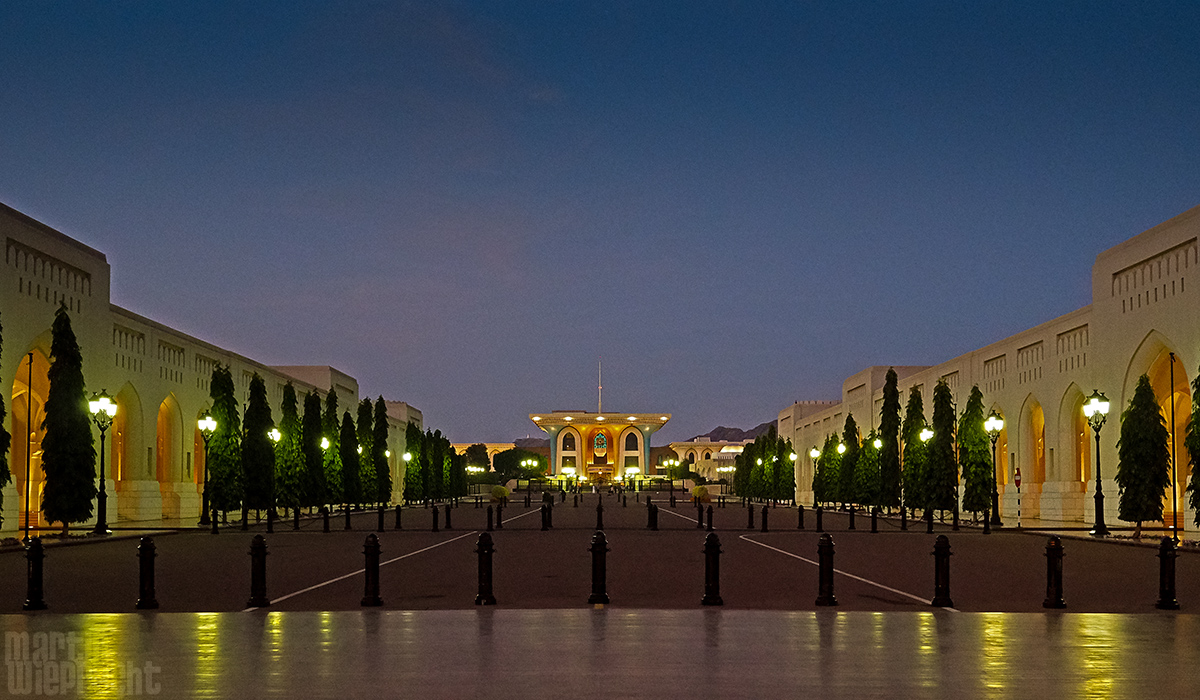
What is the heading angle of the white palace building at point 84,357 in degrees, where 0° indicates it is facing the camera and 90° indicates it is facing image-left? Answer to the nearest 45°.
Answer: approximately 315°

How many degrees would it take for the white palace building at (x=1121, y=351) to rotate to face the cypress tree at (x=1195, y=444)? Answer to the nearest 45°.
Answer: approximately 45° to its left

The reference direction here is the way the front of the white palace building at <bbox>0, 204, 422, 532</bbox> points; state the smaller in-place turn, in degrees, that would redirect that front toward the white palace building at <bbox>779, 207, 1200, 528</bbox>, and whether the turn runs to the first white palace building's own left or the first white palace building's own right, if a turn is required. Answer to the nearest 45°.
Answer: approximately 45° to the first white palace building's own left

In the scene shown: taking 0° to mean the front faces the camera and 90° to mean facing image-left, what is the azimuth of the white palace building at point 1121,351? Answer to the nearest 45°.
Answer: approximately 45°

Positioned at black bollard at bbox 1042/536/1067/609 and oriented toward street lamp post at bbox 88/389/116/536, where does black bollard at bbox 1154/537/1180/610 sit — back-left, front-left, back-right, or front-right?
back-right
